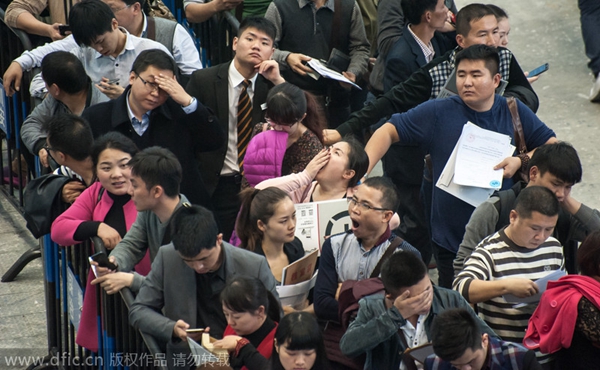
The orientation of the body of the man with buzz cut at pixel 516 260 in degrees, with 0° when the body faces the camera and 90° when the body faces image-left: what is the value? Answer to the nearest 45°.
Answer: approximately 315°

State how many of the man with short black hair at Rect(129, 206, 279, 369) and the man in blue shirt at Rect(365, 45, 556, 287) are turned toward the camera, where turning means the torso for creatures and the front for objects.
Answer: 2

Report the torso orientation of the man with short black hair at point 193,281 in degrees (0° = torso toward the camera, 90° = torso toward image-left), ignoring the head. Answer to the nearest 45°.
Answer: approximately 0°

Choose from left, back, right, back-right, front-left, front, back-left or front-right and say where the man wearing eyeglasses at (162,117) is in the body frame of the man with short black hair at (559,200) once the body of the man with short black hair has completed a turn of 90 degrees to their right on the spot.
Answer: front-right

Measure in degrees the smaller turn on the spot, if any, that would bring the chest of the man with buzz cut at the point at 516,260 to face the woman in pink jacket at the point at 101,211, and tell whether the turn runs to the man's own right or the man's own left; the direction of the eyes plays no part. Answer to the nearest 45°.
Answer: approximately 135° to the man's own right
